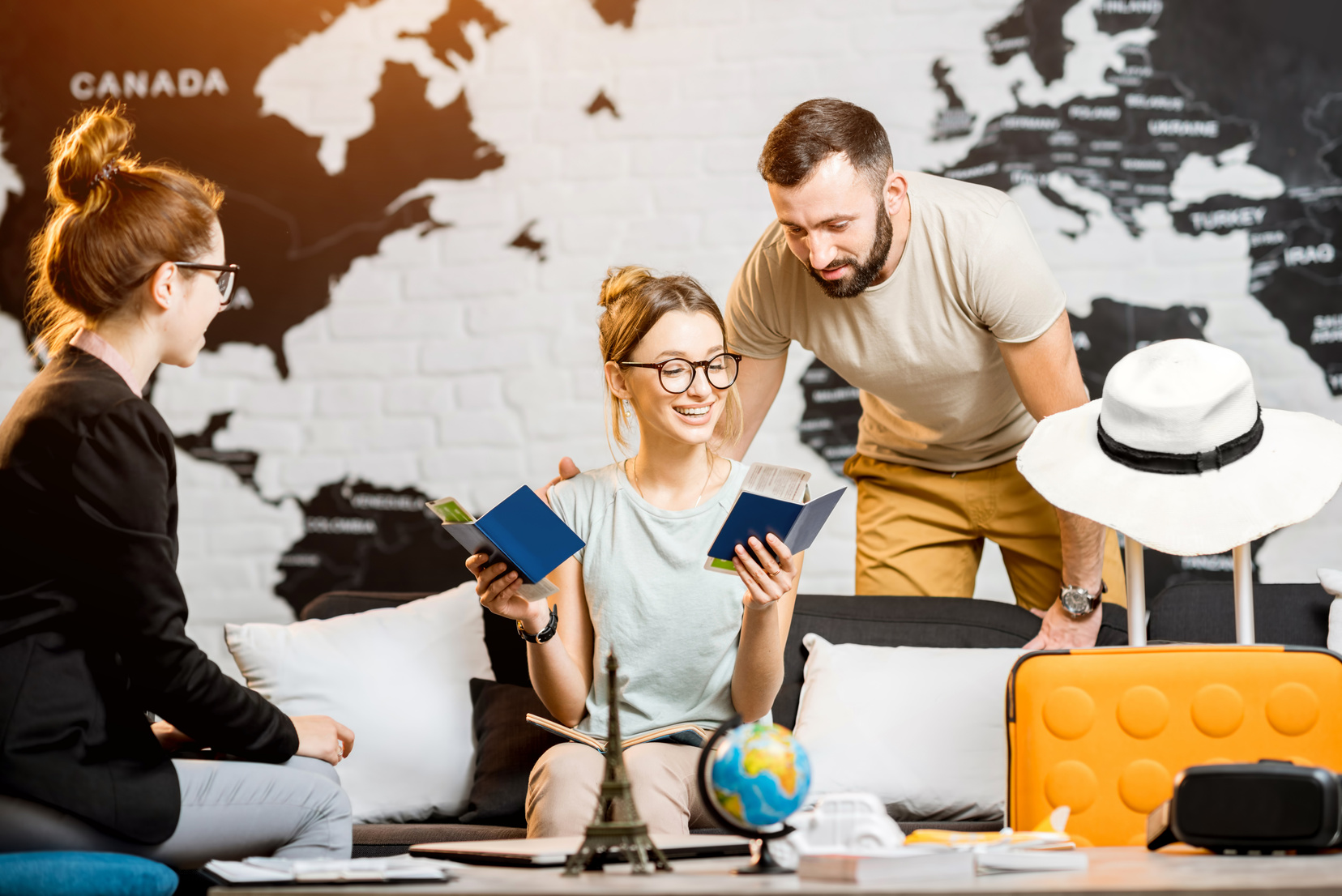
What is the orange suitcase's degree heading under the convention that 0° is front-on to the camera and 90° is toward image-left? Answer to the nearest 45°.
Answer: approximately 0°

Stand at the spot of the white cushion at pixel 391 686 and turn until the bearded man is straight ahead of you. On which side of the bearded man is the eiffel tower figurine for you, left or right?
right

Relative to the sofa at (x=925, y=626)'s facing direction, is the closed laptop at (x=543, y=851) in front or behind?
in front

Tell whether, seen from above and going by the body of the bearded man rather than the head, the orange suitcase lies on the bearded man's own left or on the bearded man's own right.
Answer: on the bearded man's own left

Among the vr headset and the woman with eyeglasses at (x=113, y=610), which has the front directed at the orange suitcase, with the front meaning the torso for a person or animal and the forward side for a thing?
the woman with eyeglasses

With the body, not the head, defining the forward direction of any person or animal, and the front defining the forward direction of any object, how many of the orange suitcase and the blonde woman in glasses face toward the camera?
2

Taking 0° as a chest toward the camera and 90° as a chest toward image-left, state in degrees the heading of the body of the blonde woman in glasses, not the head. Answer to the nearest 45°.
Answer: approximately 0°

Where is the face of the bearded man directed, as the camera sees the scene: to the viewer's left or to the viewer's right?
to the viewer's left

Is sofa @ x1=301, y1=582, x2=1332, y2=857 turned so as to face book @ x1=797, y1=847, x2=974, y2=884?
yes

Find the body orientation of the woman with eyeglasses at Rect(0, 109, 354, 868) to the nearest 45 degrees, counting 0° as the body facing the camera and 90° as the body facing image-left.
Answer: approximately 270°
